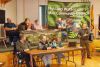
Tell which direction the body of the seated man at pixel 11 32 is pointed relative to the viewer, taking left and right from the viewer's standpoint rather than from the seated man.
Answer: facing the viewer and to the right of the viewer

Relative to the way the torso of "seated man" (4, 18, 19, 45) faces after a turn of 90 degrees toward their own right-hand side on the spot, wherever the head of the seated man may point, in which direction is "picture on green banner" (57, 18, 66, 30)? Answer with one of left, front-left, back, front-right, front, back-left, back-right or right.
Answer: back-left

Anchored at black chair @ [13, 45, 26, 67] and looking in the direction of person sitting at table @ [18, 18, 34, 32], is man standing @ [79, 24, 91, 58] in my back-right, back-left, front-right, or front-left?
front-right

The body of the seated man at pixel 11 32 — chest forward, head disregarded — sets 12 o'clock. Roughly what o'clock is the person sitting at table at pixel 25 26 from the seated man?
The person sitting at table is roughly at 11 o'clock from the seated man.

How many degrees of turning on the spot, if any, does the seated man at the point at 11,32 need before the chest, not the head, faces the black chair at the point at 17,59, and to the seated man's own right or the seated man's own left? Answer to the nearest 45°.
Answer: approximately 45° to the seated man's own right

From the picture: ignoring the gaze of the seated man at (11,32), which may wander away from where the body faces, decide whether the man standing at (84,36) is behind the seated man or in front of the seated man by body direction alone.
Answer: in front

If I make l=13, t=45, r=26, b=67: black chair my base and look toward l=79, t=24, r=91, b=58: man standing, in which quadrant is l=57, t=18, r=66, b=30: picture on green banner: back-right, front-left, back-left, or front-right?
front-left
